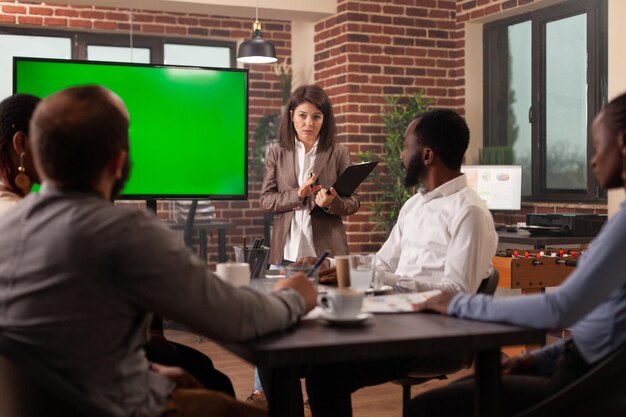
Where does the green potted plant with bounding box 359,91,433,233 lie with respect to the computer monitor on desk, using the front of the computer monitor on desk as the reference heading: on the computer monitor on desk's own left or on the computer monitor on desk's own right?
on the computer monitor on desk's own right

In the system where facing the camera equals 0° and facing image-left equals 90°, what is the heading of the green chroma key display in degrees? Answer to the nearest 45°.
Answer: approximately 0°

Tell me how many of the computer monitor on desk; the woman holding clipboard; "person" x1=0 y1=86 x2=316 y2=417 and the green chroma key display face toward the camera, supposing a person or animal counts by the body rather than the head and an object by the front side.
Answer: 3

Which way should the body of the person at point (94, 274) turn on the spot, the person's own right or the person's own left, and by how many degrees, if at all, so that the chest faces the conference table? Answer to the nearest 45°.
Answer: approximately 45° to the person's own right

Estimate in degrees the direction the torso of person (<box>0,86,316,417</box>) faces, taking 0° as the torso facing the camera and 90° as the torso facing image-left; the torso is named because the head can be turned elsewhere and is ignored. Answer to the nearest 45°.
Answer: approximately 225°

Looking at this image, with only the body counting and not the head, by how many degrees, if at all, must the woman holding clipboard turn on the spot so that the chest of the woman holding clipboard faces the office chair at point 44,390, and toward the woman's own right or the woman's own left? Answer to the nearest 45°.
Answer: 0° — they already face it

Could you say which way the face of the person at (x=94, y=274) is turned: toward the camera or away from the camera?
away from the camera
